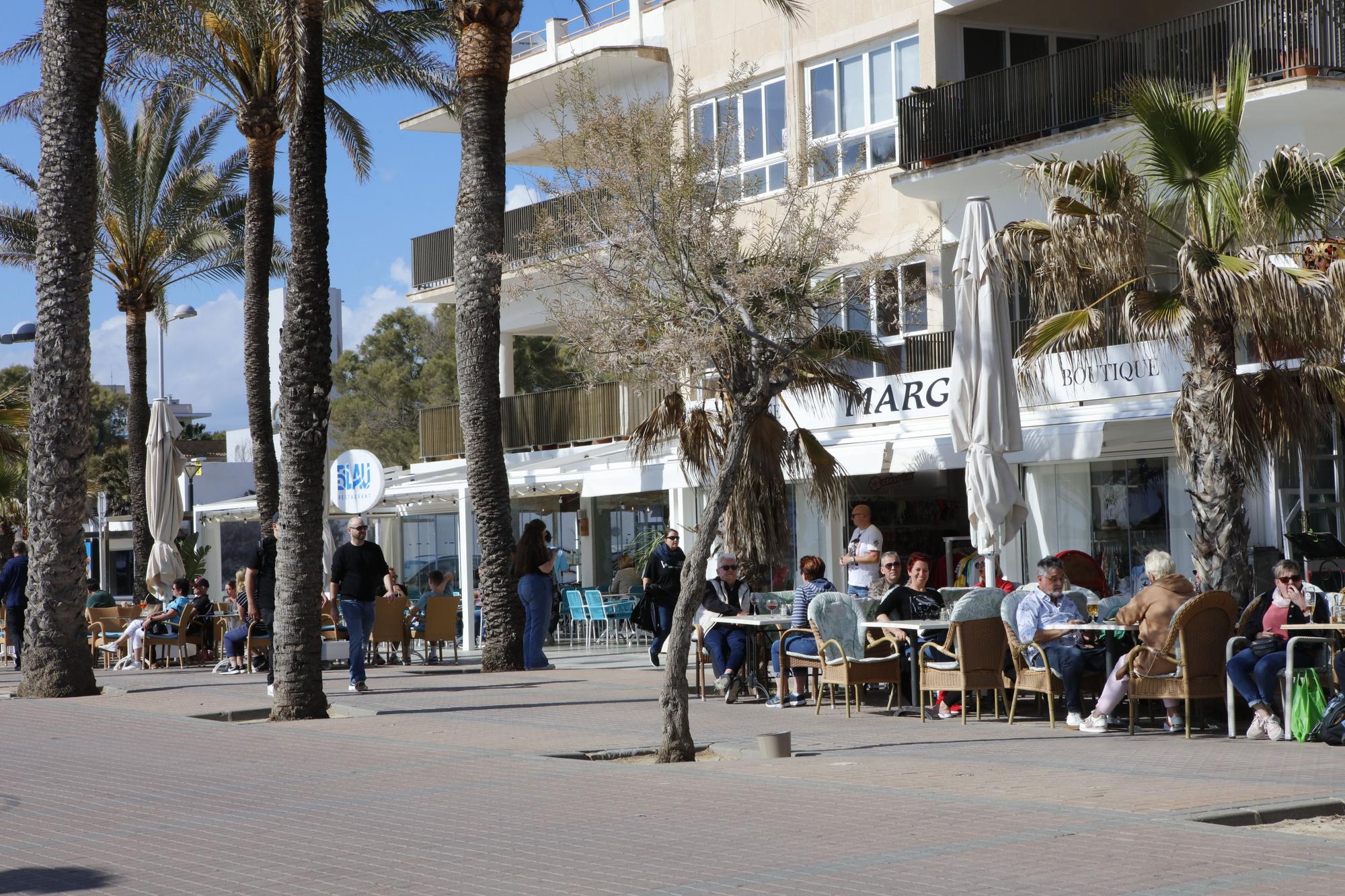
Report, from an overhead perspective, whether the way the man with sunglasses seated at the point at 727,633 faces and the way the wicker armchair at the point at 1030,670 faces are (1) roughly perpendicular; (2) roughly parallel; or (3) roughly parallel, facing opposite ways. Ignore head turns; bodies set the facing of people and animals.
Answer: roughly perpendicular

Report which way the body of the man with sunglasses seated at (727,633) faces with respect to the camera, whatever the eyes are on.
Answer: toward the camera

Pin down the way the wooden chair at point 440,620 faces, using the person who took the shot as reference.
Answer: facing away from the viewer and to the left of the viewer

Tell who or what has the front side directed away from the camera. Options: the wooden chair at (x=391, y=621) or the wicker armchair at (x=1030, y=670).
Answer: the wooden chair

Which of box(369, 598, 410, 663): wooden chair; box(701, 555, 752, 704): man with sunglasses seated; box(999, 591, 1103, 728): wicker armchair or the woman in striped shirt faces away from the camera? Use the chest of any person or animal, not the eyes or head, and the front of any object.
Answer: the wooden chair

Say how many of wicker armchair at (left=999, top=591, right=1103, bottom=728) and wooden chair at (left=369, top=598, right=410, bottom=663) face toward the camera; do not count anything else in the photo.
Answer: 0

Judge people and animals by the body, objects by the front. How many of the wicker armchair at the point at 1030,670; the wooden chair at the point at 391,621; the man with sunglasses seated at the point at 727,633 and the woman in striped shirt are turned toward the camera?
1

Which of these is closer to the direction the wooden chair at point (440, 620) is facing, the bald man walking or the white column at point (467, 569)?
the white column

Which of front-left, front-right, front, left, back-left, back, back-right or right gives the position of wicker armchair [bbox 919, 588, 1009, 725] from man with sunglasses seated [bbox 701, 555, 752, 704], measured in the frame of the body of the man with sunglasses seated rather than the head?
front-left

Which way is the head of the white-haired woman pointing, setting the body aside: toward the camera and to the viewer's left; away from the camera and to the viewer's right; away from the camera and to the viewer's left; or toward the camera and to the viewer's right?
away from the camera and to the viewer's left

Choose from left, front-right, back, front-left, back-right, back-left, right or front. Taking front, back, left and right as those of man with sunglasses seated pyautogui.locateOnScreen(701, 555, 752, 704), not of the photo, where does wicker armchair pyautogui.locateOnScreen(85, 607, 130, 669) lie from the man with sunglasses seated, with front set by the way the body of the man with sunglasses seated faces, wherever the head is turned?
back-right

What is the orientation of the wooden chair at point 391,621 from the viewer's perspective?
away from the camera
